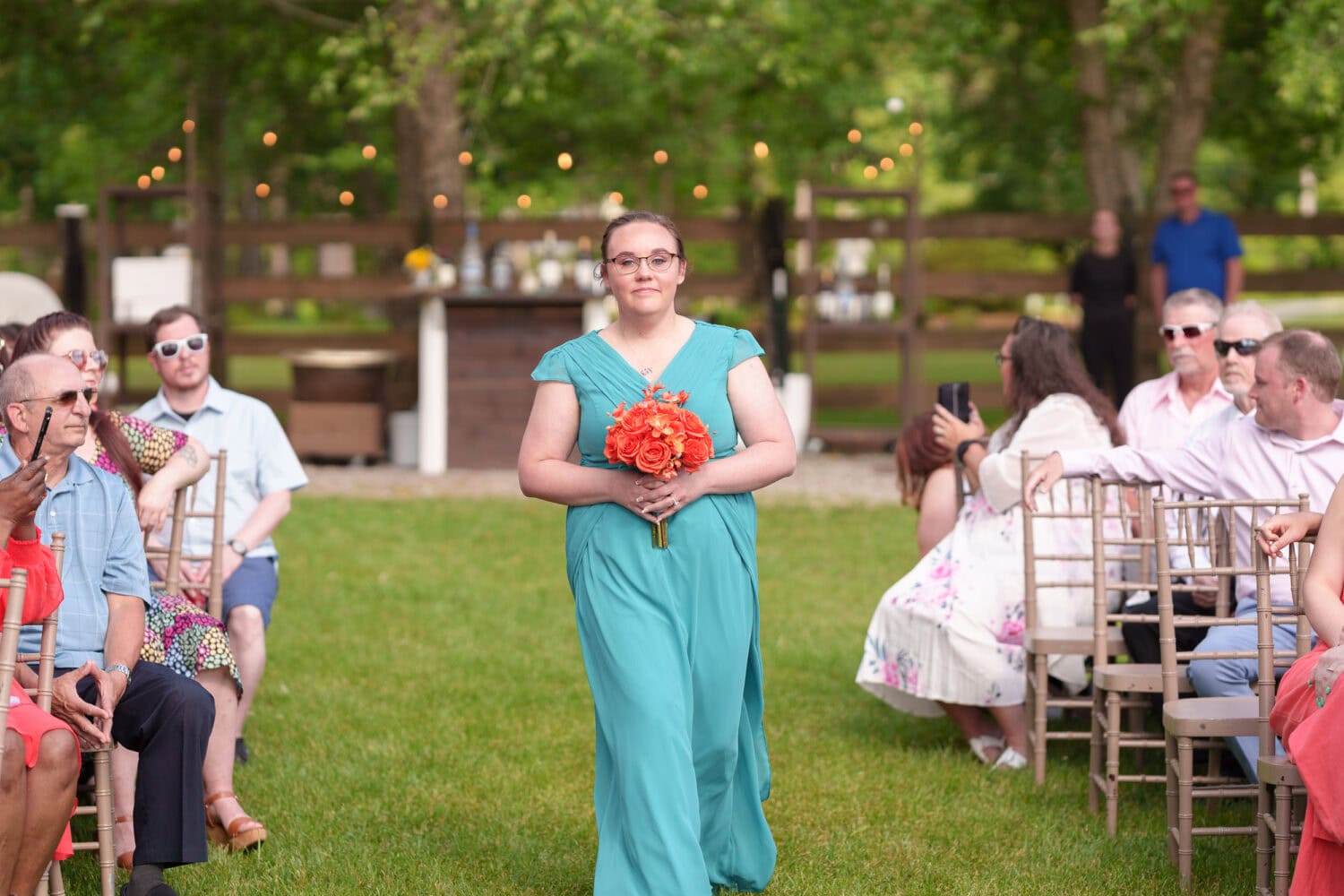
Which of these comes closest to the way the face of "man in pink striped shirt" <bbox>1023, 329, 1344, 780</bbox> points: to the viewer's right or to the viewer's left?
to the viewer's left

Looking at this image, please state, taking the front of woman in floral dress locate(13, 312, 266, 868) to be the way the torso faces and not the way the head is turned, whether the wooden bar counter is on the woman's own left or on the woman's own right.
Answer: on the woman's own left

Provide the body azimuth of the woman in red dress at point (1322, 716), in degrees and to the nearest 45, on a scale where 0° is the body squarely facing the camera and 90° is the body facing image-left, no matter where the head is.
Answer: approximately 45°

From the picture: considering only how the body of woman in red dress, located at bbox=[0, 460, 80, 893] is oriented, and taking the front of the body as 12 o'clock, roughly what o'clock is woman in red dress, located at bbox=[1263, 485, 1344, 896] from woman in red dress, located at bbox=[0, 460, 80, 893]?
woman in red dress, located at bbox=[1263, 485, 1344, 896] is roughly at 11 o'clock from woman in red dress, located at bbox=[0, 460, 80, 893].

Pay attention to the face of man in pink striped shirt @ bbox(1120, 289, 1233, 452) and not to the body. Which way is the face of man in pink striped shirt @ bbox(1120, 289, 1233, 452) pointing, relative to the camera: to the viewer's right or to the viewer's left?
to the viewer's left

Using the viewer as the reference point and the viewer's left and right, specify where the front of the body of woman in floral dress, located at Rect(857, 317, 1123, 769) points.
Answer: facing to the left of the viewer

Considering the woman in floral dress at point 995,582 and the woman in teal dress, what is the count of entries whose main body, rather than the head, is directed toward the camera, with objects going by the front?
1

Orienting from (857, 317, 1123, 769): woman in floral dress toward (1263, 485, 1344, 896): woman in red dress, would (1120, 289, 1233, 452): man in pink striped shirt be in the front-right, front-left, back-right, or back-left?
back-left

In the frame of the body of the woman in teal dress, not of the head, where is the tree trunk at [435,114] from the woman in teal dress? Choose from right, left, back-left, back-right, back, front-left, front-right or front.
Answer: back

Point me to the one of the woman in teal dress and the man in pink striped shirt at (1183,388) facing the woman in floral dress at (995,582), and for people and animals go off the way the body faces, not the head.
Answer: the man in pink striped shirt

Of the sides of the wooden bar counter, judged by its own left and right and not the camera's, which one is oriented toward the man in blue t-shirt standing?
left

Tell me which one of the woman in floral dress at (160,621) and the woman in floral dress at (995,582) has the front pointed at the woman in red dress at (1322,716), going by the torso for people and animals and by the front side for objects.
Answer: the woman in floral dress at (160,621)
